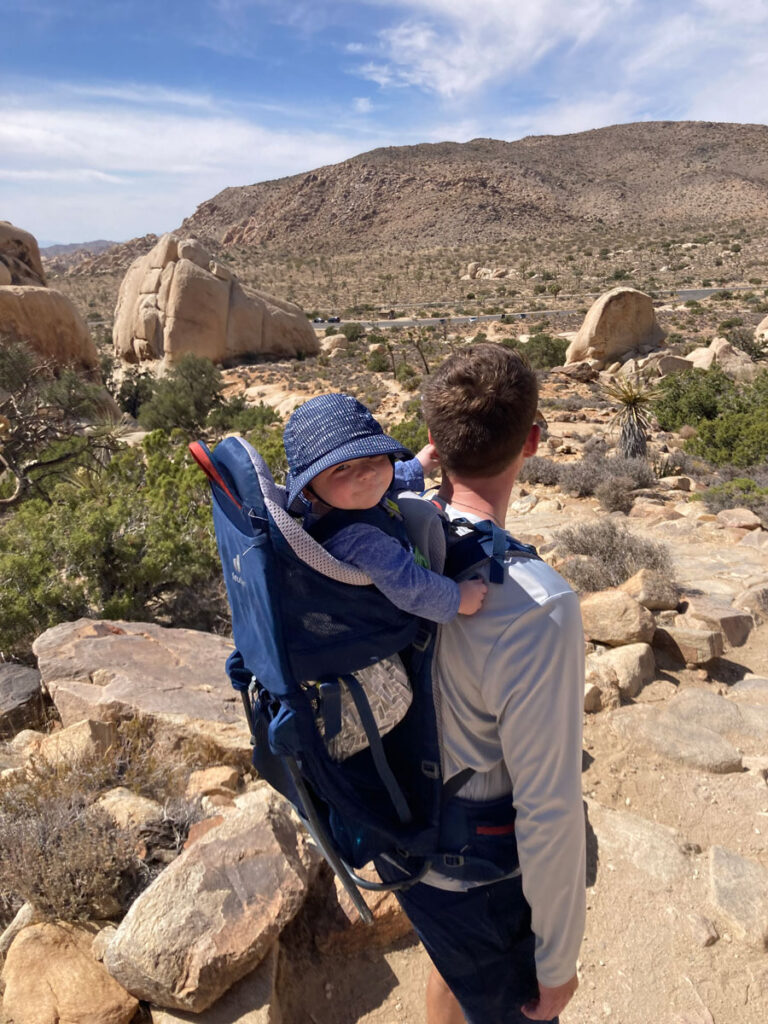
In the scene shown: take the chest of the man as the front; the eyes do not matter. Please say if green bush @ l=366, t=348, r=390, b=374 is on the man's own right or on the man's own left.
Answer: on the man's own left

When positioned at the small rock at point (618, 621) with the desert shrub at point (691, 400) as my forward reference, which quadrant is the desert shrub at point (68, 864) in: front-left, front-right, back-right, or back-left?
back-left

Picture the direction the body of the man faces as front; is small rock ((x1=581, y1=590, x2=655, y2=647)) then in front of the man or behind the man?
in front

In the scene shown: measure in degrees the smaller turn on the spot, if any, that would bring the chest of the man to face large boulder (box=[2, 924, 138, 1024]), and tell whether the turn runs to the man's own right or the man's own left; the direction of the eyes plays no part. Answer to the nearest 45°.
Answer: approximately 135° to the man's own left

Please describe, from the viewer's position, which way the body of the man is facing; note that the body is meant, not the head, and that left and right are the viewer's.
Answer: facing away from the viewer and to the right of the viewer

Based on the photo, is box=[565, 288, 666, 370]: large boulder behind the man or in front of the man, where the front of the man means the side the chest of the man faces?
in front

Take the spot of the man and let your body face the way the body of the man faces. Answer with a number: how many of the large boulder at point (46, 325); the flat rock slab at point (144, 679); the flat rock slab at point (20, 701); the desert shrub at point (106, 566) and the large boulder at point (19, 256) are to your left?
5

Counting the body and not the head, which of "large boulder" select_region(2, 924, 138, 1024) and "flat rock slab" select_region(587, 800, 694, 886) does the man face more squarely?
the flat rock slab
